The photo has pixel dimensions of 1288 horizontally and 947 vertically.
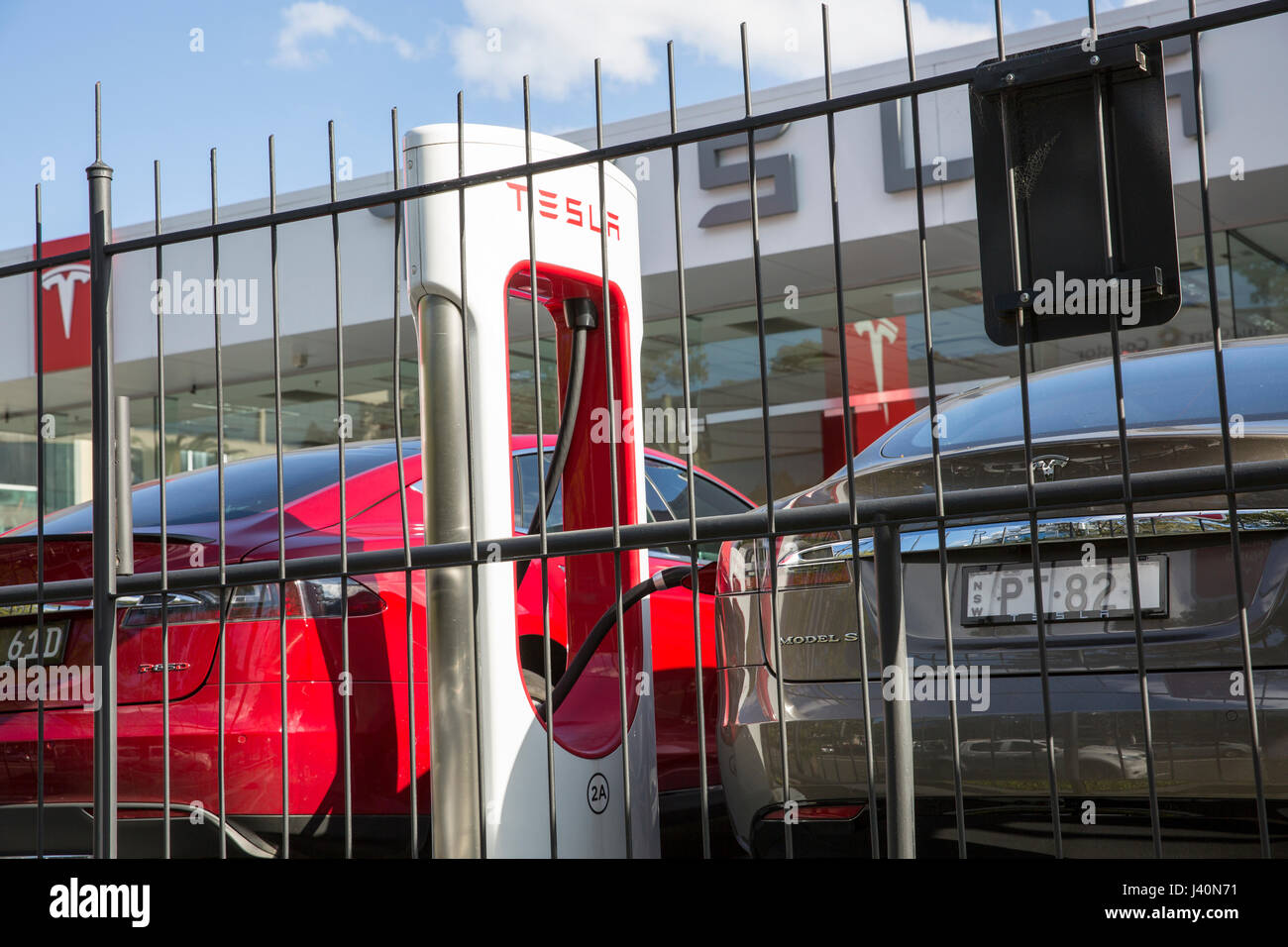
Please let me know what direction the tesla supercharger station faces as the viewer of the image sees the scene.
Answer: facing the viewer and to the right of the viewer

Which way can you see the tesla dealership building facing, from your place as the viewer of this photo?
facing the viewer and to the left of the viewer

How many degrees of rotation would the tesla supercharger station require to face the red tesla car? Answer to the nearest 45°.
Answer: approximately 135° to its right

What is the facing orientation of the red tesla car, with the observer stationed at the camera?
facing away from the viewer and to the right of the viewer

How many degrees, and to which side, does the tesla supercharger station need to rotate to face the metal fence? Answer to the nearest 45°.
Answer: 0° — it already faces it

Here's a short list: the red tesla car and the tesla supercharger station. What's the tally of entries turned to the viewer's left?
0

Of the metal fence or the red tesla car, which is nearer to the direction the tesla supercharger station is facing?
the metal fence

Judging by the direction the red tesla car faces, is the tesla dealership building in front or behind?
in front

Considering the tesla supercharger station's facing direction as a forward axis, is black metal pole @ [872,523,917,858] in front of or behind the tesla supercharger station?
in front

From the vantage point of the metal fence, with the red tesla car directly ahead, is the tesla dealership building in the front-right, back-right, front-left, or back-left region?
front-right

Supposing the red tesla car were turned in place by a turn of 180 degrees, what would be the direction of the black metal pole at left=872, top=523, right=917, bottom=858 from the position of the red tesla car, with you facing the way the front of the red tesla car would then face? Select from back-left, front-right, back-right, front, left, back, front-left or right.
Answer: left

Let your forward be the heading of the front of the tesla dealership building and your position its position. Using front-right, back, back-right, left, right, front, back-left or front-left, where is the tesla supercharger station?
front-left

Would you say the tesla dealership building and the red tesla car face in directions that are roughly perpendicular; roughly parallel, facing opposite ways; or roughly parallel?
roughly parallel, facing opposite ways

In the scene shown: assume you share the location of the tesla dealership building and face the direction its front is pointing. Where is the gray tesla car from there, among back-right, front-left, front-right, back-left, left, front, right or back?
front-left
